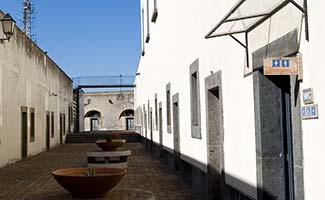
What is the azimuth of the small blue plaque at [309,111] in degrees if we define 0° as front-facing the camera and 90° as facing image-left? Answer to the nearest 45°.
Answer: approximately 45°

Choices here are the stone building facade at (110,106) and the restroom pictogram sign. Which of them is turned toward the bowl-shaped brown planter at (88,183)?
the stone building facade

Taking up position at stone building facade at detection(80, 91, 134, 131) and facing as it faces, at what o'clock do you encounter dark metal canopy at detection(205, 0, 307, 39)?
The dark metal canopy is roughly at 12 o'clock from the stone building facade.

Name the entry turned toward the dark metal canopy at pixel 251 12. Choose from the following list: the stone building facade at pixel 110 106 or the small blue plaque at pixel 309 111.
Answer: the stone building facade

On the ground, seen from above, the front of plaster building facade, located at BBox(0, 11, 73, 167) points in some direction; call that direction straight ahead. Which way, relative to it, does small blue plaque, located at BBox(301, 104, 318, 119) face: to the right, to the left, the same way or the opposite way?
the opposite way

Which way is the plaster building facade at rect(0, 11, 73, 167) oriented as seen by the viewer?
to the viewer's right

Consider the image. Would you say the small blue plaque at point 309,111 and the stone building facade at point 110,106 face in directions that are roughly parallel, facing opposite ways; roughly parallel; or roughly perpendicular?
roughly perpendicular

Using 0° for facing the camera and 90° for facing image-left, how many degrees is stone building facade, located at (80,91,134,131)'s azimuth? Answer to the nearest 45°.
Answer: approximately 0°

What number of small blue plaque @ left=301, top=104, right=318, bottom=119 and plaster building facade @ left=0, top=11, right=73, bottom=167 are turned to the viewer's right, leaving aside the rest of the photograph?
1

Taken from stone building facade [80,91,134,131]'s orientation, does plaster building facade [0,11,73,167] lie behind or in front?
in front

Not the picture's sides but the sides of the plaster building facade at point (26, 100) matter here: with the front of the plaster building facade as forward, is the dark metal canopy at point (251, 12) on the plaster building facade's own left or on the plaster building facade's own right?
on the plaster building facade's own right

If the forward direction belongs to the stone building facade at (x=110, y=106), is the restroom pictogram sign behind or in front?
in front

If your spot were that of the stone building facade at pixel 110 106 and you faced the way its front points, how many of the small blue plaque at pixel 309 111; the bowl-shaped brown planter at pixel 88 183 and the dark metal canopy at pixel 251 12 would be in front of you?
3
